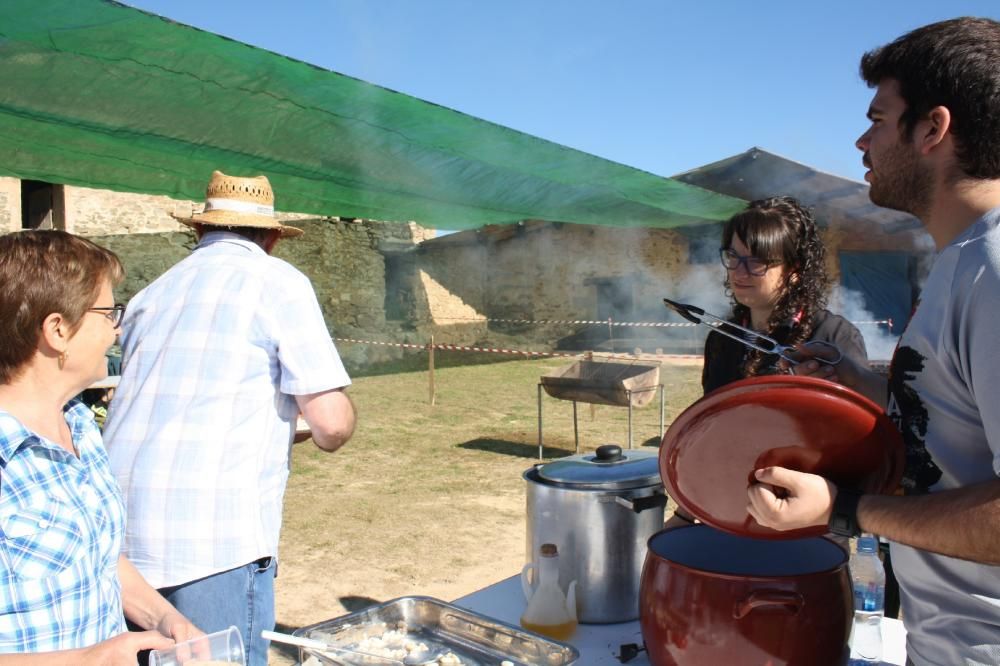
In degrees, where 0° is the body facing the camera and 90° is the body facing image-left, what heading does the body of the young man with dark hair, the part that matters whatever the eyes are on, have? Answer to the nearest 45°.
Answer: approximately 90°

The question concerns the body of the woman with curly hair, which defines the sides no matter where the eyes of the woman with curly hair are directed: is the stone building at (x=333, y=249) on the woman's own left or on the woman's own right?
on the woman's own right

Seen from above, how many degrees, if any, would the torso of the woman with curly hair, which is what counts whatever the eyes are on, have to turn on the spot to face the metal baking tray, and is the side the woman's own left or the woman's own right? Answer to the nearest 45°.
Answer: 0° — they already face it

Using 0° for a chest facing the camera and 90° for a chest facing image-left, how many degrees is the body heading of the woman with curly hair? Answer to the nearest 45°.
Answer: approximately 45°
